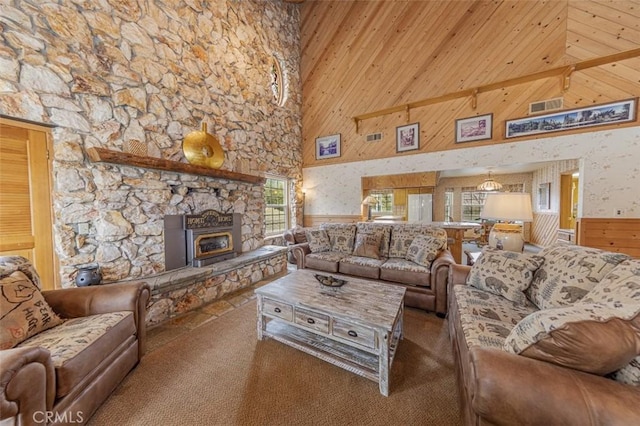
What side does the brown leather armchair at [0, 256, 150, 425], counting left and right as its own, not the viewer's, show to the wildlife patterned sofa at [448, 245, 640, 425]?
front

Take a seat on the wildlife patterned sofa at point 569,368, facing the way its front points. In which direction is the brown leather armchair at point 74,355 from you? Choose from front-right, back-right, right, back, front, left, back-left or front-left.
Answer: front-left

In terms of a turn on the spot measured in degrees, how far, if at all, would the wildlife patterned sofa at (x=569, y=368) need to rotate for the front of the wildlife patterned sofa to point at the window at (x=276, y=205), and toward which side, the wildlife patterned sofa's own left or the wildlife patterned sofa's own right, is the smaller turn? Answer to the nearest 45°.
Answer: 0° — it already faces it

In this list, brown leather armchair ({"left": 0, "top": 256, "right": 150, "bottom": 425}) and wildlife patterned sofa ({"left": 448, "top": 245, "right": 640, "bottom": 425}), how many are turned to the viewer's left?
1

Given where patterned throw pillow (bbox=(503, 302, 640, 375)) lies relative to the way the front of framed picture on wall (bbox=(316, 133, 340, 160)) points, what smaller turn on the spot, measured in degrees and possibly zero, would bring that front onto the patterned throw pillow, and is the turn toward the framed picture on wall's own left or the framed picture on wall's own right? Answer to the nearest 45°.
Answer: approximately 45° to the framed picture on wall's own left

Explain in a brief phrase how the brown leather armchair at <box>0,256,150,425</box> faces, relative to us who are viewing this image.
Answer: facing the viewer and to the right of the viewer

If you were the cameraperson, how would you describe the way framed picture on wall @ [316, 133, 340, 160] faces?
facing the viewer and to the left of the viewer

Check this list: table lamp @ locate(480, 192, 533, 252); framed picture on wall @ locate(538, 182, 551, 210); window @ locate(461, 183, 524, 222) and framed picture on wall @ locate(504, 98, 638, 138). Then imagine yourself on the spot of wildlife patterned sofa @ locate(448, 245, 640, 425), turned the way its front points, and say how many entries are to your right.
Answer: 4

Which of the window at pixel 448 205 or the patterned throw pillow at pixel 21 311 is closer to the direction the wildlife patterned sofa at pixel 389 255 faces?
the patterned throw pillow

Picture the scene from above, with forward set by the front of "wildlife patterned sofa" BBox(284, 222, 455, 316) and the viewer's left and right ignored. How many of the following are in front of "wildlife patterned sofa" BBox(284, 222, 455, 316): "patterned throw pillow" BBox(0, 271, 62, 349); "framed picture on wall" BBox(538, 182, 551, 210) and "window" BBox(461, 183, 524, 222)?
1

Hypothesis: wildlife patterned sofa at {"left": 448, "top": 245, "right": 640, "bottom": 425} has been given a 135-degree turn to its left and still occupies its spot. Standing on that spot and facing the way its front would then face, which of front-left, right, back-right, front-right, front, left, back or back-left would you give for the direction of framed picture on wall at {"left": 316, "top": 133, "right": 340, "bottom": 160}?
back

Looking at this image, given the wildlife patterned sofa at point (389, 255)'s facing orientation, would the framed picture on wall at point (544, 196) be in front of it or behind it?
behind

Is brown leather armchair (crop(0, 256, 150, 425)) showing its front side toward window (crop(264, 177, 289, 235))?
no

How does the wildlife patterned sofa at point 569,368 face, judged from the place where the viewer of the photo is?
facing to the left of the viewer

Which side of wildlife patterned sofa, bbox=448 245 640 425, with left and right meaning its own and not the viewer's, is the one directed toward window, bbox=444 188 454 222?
right

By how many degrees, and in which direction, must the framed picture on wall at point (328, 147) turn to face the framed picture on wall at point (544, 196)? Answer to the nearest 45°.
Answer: approximately 135° to its left

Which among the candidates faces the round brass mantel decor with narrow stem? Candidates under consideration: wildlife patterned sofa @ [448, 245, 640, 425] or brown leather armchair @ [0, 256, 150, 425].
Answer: the wildlife patterned sofa

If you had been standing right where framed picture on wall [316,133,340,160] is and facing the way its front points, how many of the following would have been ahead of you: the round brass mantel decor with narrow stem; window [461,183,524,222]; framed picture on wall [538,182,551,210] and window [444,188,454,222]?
1

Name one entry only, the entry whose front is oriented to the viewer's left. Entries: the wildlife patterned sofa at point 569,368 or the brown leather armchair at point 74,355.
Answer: the wildlife patterned sofa

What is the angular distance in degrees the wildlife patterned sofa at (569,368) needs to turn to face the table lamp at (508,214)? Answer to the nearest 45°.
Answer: approximately 90° to its right
